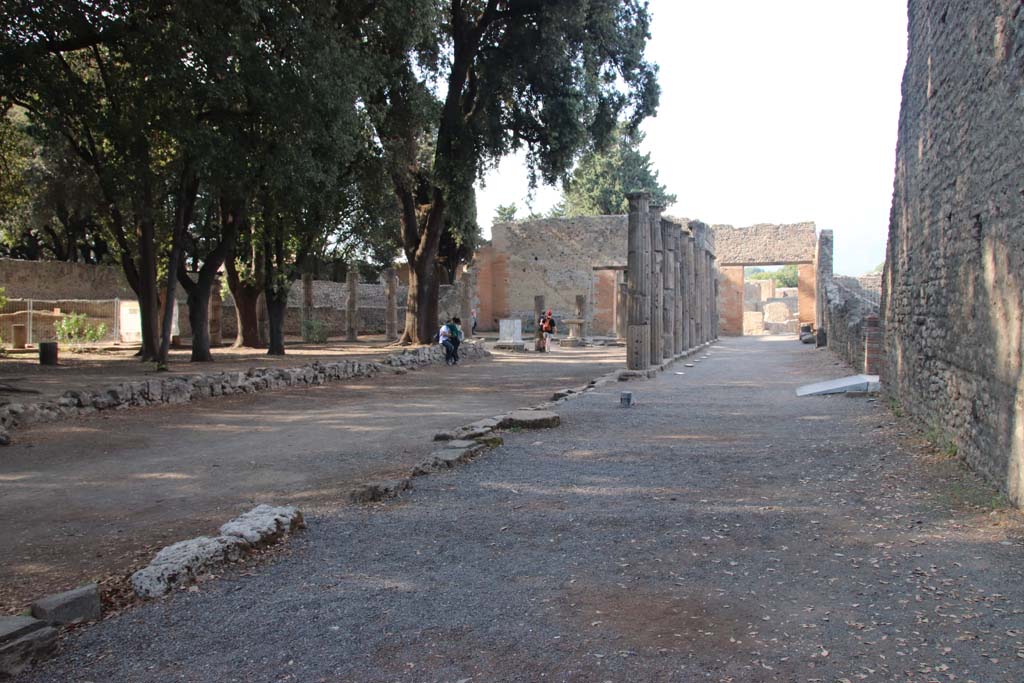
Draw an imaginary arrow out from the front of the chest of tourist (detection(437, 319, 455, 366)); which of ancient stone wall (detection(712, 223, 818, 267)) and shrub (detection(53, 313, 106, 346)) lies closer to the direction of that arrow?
the ancient stone wall

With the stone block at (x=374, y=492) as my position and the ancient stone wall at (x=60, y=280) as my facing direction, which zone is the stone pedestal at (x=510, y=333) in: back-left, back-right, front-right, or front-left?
front-right

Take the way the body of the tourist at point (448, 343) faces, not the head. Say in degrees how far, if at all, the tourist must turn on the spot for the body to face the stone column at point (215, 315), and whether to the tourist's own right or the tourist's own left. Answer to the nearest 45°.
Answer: approximately 135° to the tourist's own left

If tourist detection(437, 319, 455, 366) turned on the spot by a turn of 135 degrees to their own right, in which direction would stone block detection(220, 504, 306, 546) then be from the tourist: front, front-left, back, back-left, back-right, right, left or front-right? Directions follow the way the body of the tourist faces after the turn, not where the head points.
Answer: front-left

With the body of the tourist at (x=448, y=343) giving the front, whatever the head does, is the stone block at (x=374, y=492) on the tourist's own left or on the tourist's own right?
on the tourist's own right
